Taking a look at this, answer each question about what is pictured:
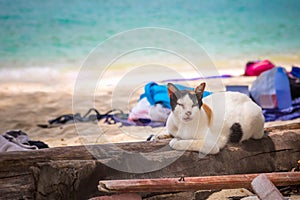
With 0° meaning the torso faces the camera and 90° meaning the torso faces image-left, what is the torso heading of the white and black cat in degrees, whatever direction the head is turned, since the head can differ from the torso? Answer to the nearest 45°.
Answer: approximately 45°
